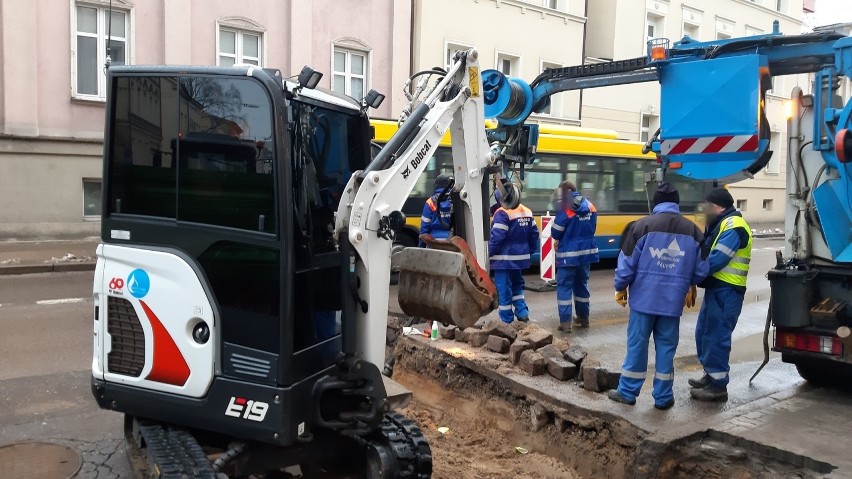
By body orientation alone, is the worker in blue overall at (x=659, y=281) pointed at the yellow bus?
yes

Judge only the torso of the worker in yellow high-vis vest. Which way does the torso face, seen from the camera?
to the viewer's left

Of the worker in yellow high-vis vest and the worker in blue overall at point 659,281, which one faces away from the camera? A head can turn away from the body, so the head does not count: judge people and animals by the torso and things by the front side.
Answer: the worker in blue overall

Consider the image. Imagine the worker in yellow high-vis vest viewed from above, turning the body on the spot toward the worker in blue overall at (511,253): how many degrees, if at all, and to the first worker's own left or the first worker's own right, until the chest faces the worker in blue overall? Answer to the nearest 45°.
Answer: approximately 45° to the first worker's own right

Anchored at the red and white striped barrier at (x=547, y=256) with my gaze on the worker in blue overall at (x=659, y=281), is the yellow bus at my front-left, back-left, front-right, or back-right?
back-left

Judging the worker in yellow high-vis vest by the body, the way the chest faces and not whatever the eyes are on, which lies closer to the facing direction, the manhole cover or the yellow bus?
the manhole cover

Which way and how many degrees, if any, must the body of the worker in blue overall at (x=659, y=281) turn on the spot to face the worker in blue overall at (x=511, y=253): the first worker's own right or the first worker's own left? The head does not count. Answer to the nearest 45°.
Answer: approximately 45° to the first worker's own left

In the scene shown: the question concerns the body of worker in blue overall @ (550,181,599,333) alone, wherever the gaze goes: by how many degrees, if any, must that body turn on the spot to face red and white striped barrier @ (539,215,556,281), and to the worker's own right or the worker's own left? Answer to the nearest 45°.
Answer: approximately 45° to the worker's own right

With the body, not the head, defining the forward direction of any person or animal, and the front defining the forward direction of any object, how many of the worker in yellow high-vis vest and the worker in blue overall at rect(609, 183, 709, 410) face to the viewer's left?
1

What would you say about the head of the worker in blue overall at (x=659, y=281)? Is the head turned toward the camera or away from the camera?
away from the camera

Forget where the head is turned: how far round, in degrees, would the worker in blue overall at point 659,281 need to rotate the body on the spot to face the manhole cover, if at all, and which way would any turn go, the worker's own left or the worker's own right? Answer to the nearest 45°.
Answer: approximately 135° to the worker's own left

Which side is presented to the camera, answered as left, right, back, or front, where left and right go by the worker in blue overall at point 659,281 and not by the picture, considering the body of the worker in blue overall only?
back

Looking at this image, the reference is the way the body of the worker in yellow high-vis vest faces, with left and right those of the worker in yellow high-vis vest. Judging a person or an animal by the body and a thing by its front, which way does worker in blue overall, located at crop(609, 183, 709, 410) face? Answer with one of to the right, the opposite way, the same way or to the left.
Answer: to the right

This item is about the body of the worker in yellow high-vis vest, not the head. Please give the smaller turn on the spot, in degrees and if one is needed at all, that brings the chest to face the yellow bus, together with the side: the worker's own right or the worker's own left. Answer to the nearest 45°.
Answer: approximately 90° to the worker's own right
